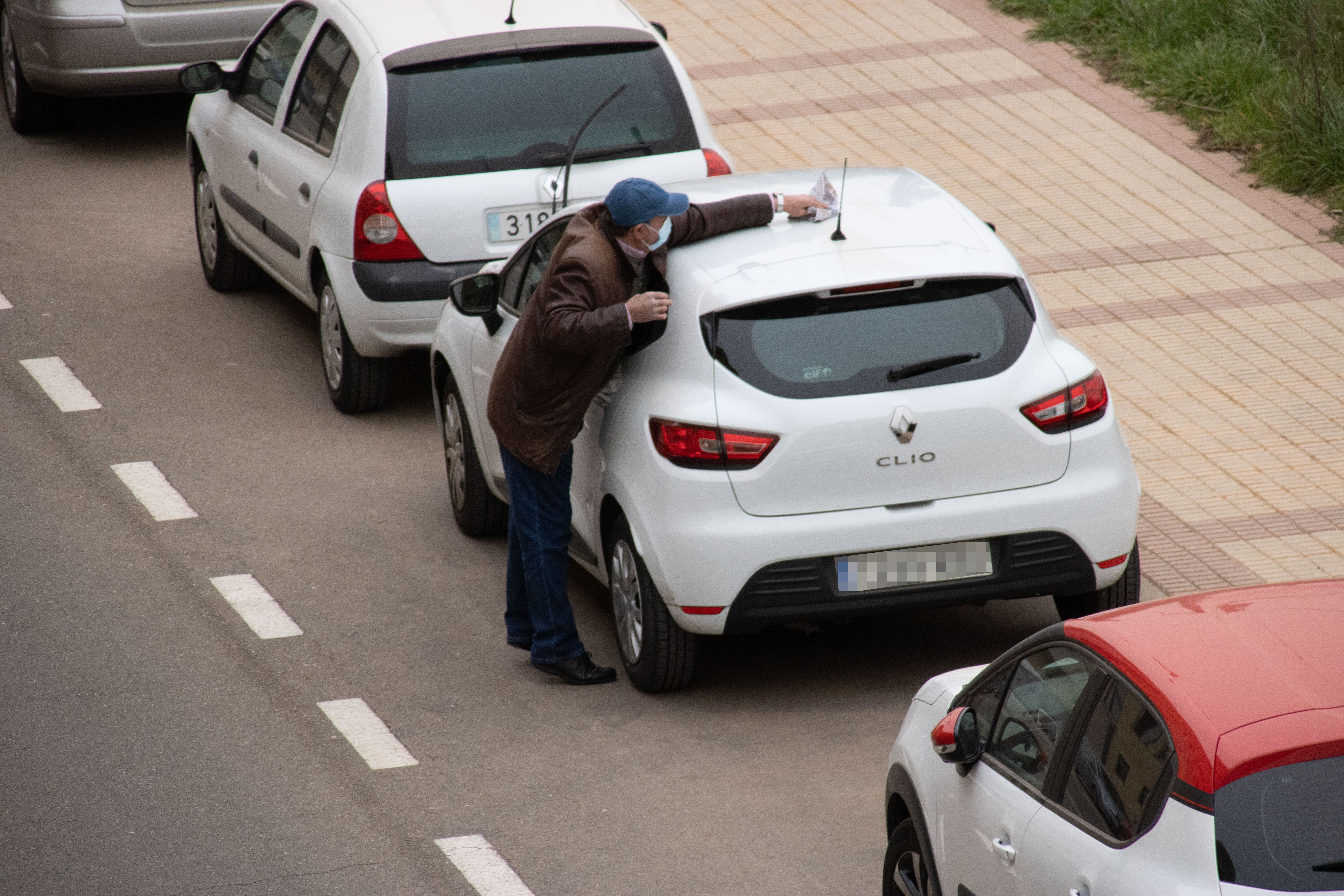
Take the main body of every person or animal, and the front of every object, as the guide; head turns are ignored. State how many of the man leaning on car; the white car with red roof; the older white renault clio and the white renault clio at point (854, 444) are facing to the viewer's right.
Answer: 1

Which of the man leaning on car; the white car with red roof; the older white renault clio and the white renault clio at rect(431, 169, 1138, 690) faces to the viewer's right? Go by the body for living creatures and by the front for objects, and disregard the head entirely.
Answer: the man leaning on car

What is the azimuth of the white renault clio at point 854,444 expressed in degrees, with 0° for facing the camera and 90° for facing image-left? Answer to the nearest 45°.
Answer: approximately 135°

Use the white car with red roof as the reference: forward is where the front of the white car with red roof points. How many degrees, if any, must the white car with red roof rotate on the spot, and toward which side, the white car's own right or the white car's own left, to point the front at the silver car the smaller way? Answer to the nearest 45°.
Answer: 0° — it already faces it

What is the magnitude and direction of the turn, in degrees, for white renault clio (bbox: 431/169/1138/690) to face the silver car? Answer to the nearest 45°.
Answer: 0° — it already faces it

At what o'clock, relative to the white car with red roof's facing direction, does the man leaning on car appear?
The man leaning on car is roughly at 12 o'clock from the white car with red roof.

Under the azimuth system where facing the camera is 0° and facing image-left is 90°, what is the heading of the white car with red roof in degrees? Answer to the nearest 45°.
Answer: approximately 135°

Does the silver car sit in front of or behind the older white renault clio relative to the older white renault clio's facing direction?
in front

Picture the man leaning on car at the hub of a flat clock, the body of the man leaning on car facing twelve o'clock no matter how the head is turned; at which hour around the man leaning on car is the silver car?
The silver car is roughly at 8 o'clock from the man leaning on car.

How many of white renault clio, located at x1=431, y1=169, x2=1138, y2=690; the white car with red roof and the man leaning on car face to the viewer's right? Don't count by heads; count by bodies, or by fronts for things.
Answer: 1

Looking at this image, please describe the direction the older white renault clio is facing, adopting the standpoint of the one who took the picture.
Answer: facing away from the viewer and to the left of the viewer

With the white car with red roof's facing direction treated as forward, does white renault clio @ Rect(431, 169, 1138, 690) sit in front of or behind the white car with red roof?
in front

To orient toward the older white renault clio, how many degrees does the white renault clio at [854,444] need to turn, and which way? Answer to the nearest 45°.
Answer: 0° — it already faces it

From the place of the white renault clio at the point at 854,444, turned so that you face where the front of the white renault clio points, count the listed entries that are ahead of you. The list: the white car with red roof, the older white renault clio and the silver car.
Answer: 2

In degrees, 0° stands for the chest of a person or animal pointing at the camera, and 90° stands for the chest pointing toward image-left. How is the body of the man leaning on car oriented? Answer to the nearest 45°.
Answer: approximately 270°
